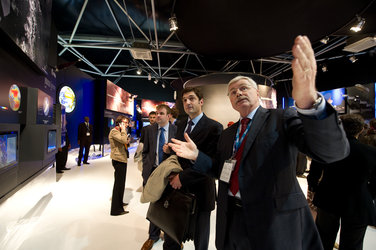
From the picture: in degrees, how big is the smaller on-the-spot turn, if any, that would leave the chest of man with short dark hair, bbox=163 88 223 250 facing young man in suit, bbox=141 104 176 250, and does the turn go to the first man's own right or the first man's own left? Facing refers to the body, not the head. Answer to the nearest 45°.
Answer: approximately 90° to the first man's own right

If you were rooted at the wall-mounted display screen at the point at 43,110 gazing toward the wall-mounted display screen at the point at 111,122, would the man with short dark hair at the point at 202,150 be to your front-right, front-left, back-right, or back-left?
back-right

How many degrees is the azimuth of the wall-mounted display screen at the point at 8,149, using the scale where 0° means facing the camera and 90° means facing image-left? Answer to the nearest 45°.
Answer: approximately 315°

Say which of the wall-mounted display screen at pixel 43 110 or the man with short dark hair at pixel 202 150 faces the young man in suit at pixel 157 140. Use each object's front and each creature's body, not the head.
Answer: the wall-mounted display screen

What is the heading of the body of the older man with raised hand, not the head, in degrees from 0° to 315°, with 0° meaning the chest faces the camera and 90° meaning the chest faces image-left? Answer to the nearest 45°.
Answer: approximately 45°

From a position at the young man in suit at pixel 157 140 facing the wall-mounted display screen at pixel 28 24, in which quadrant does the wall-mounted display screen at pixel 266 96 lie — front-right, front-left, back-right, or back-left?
back-right

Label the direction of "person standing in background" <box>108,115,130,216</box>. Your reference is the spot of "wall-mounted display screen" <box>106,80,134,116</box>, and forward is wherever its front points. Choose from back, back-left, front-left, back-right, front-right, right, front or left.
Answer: front-right

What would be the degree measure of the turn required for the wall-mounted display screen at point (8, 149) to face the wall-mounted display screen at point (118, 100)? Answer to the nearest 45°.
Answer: approximately 90° to its left

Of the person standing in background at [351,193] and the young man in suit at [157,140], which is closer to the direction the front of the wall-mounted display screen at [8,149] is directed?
the person standing in background
